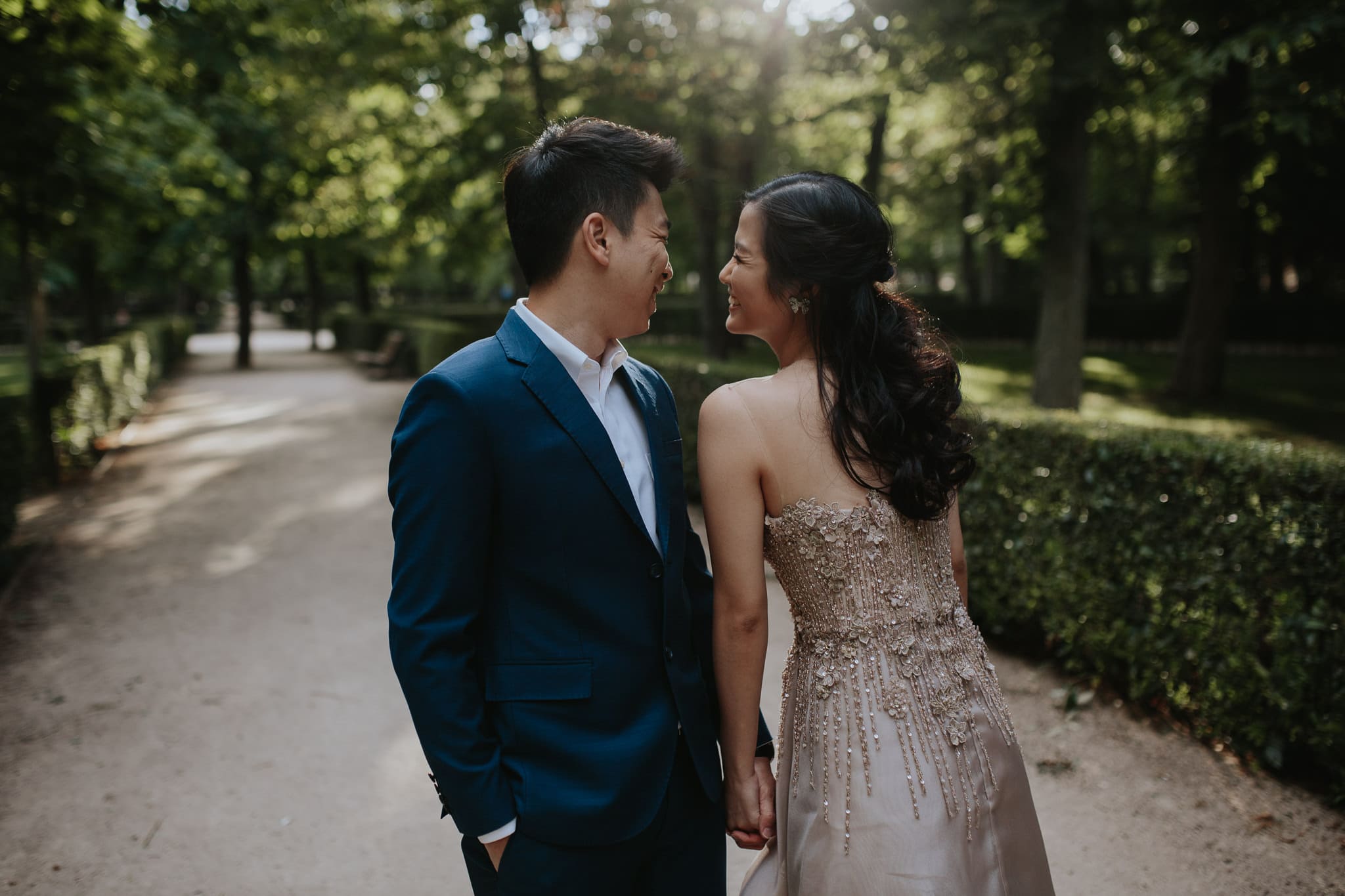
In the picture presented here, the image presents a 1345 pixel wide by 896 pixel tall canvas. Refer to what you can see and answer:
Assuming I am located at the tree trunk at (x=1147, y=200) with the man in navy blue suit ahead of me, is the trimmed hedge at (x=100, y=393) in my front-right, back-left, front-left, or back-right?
front-right

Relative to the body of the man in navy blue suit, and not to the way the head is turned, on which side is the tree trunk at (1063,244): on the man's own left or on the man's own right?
on the man's own left

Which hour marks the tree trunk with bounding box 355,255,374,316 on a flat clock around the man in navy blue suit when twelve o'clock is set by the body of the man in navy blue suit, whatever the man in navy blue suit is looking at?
The tree trunk is roughly at 7 o'clock from the man in navy blue suit.

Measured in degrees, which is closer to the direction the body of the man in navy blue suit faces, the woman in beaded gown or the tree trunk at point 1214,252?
the woman in beaded gown

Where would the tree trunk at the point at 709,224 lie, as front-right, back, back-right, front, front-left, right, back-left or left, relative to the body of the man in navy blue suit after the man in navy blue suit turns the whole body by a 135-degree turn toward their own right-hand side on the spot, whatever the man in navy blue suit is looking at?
right

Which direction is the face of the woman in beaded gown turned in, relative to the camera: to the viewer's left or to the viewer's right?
to the viewer's left

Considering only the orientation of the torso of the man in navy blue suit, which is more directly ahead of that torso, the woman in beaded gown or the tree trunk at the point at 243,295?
the woman in beaded gown

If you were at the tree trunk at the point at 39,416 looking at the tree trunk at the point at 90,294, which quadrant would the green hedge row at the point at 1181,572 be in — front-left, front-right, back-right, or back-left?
back-right

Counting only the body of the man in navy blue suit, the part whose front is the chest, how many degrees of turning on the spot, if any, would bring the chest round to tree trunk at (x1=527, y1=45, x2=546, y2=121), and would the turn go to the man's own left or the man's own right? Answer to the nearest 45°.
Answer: approximately 135° to the man's own left

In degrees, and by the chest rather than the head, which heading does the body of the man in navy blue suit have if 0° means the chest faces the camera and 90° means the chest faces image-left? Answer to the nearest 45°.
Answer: approximately 315°

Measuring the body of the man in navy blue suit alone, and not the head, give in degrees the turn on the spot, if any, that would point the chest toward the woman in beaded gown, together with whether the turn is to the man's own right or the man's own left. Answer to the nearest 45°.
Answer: approximately 45° to the man's own left

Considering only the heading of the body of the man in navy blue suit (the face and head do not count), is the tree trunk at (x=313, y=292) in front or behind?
behind

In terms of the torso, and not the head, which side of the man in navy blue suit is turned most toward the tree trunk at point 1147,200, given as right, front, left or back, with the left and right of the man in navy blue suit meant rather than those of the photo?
left

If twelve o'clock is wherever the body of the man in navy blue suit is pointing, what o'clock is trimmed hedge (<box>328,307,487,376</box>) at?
The trimmed hedge is roughly at 7 o'clock from the man in navy blue suit.

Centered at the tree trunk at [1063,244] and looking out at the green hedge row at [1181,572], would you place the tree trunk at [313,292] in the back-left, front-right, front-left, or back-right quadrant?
back-right

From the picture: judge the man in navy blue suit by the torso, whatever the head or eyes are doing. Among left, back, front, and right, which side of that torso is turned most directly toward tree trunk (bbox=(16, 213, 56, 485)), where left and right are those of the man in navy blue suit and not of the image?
back

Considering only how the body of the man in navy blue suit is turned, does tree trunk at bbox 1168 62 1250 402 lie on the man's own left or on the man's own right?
on the man's own left

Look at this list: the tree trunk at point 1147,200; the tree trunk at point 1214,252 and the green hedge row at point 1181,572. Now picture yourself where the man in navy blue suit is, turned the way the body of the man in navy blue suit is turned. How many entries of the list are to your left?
3

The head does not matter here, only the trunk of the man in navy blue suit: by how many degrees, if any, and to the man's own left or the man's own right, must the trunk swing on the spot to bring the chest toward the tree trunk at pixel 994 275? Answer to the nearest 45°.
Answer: approximately 90° to the man's own left

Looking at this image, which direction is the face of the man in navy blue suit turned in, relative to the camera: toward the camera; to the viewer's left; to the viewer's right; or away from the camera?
to the viewer's right

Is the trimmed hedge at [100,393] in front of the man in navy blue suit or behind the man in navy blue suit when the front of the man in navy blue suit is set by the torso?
behind
